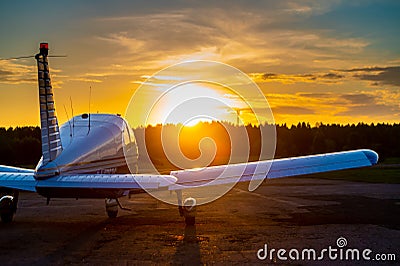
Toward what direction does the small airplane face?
away from the camera
